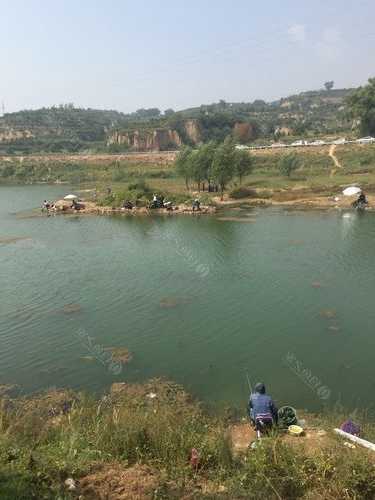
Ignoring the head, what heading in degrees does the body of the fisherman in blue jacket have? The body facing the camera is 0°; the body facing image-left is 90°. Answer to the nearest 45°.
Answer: approximately 180°

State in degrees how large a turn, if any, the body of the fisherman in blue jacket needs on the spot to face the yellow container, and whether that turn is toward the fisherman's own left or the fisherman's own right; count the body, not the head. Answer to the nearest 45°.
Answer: approximately 90° to the fisherman's own right
